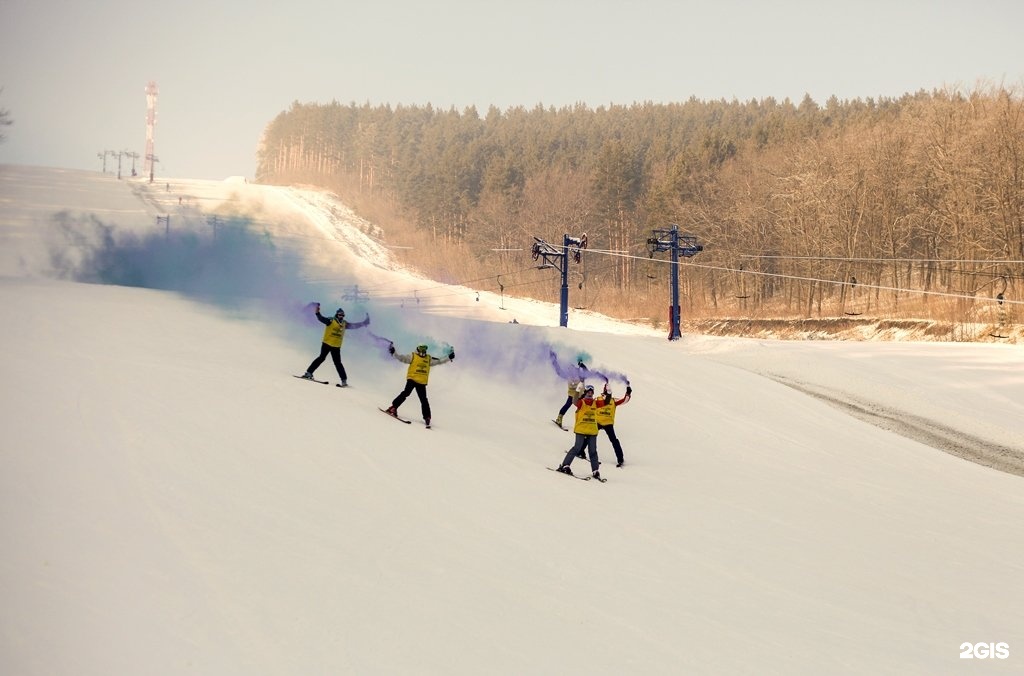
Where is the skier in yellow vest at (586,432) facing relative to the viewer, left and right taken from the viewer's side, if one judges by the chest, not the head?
facing the viewer and to the right of the viewer

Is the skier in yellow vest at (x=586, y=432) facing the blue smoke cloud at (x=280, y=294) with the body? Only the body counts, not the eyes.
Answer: no
